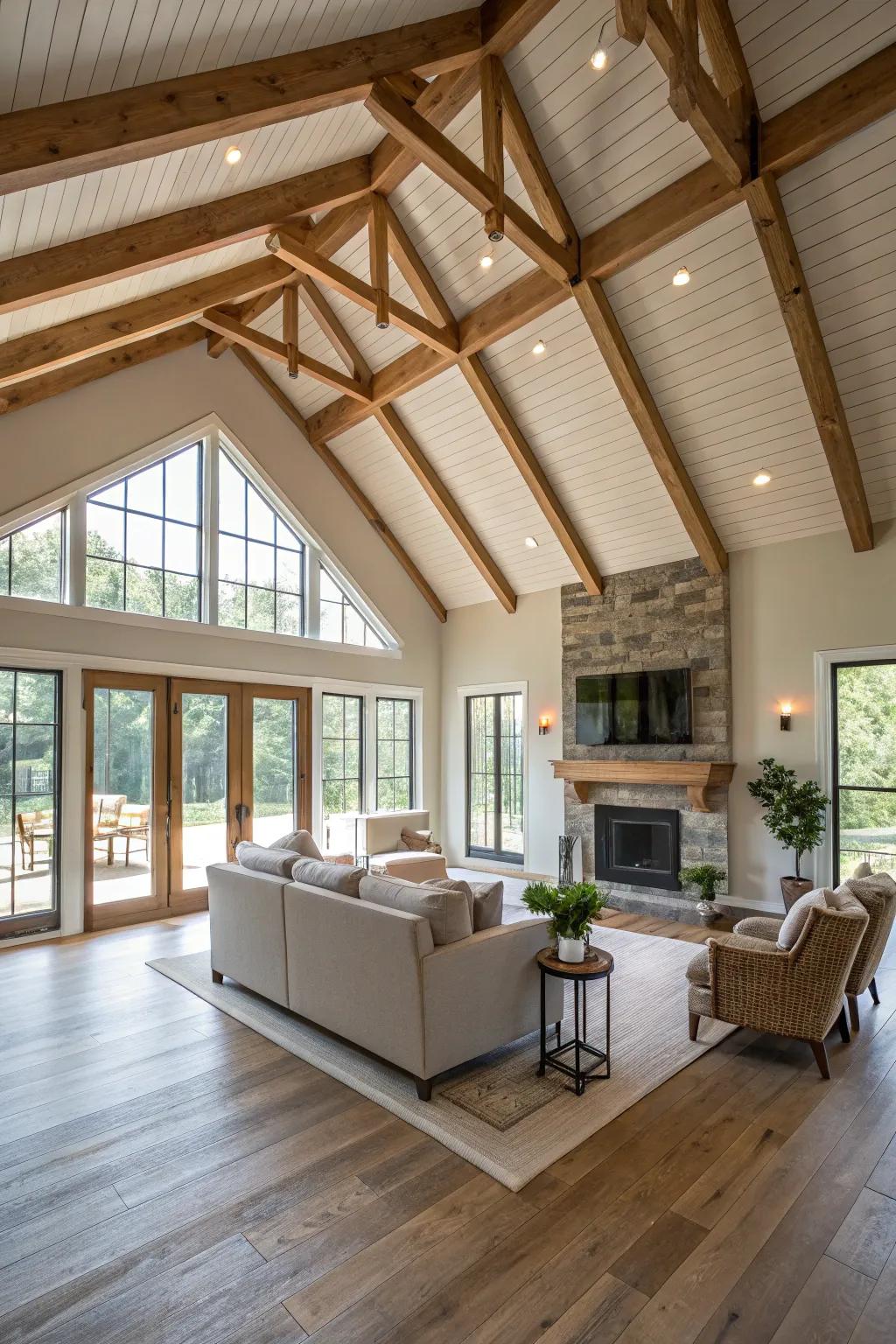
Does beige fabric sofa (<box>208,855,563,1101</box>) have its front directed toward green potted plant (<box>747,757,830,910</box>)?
yes

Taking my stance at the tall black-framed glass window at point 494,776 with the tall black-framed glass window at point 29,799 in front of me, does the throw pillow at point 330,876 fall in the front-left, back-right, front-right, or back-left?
front-left

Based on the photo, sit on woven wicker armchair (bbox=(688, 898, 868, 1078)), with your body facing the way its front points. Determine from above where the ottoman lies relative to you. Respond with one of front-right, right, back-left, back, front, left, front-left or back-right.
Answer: front

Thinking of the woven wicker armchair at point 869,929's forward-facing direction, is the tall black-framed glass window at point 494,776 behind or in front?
in front

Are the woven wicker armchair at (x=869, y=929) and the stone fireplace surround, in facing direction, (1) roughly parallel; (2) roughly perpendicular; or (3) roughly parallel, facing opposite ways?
roughly perpendicular

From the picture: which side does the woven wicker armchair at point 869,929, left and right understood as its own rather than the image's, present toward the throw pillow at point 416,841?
front

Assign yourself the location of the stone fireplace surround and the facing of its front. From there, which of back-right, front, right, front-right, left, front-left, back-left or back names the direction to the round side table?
front-left

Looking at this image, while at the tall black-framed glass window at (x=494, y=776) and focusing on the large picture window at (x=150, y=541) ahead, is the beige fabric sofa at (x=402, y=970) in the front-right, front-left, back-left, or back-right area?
front-left

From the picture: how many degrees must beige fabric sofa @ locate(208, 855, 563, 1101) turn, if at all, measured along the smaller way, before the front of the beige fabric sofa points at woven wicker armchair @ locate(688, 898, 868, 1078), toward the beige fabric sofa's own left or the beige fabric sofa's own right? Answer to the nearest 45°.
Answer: approximately 45° to the beige fabric sofa's own right

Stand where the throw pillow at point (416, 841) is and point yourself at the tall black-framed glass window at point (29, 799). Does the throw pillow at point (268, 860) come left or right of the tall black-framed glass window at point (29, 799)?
left

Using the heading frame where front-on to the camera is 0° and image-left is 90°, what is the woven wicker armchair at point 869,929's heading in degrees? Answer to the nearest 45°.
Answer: approximately 135°

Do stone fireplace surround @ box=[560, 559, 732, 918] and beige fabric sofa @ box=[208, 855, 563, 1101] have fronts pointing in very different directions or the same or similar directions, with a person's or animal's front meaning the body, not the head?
very different directions

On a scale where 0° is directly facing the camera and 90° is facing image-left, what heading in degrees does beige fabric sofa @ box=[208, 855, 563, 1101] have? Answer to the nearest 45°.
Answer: approximately 225°

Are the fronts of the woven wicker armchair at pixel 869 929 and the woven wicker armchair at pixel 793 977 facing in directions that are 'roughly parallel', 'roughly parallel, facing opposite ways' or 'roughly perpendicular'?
roughly parallel

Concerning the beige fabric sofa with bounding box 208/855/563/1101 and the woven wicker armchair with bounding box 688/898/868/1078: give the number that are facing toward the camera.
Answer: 0

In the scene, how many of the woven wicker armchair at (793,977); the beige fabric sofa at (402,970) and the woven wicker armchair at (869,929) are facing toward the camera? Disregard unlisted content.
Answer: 0
